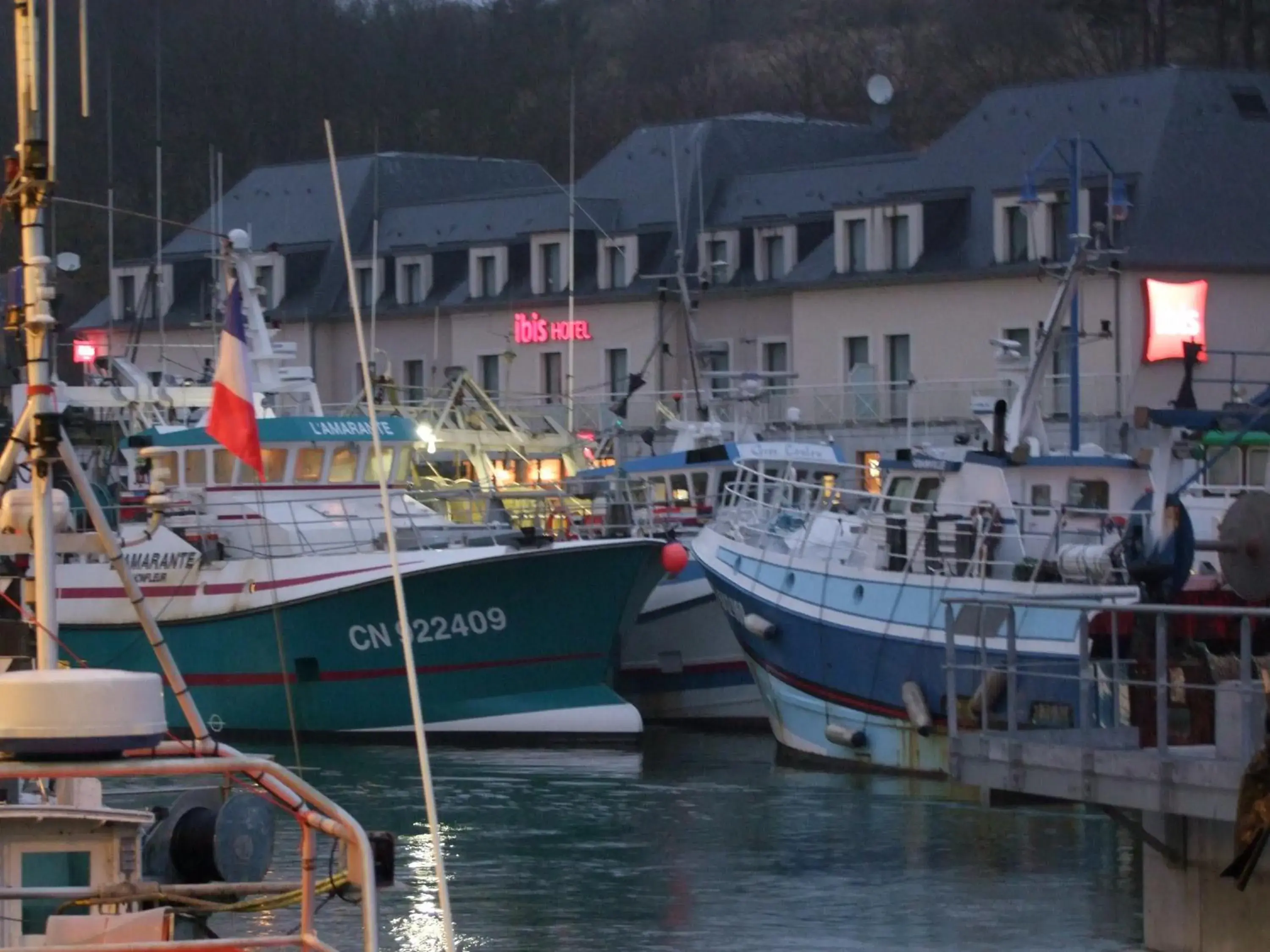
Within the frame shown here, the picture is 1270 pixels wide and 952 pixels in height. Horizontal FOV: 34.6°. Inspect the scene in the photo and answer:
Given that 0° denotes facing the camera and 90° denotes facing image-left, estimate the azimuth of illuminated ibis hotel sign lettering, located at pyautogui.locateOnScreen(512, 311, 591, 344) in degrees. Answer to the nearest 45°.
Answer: approximately 0°

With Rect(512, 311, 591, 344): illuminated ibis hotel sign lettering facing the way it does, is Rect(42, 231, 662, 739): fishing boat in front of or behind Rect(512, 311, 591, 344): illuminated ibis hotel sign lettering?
in front

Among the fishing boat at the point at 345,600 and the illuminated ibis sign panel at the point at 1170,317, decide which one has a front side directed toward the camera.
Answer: the illuminated ibis sign panel

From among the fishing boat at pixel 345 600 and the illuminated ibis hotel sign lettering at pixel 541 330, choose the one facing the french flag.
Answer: the illuminated ibis hotel sign lettering

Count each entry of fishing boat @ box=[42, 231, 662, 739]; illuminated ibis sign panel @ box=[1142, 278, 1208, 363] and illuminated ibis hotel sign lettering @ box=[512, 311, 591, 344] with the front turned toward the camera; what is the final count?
2

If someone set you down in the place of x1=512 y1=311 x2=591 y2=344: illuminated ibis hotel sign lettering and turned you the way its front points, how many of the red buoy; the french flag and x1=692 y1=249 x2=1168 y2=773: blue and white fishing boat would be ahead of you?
3

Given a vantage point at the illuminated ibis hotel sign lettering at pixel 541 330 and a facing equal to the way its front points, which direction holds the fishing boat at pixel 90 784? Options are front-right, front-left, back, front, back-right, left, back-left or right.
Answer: front

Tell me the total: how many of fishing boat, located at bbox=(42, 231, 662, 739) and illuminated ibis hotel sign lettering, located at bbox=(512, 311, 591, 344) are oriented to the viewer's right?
1

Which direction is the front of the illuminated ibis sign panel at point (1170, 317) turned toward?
toward the camera

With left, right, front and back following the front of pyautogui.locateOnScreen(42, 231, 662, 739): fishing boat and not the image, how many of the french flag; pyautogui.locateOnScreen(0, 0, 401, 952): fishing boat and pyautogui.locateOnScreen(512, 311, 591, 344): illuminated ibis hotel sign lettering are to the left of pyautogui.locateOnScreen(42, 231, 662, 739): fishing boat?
1

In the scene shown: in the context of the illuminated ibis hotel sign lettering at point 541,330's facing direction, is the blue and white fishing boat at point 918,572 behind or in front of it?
in front

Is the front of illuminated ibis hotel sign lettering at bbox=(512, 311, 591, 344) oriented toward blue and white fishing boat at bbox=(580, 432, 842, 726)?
yes

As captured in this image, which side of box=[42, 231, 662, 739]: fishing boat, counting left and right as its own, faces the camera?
right

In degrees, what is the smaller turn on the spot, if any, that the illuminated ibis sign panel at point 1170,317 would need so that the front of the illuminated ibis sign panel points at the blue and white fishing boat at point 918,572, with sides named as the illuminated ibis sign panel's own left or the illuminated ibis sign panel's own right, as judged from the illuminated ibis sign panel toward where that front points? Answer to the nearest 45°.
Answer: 0° — it already faces it
